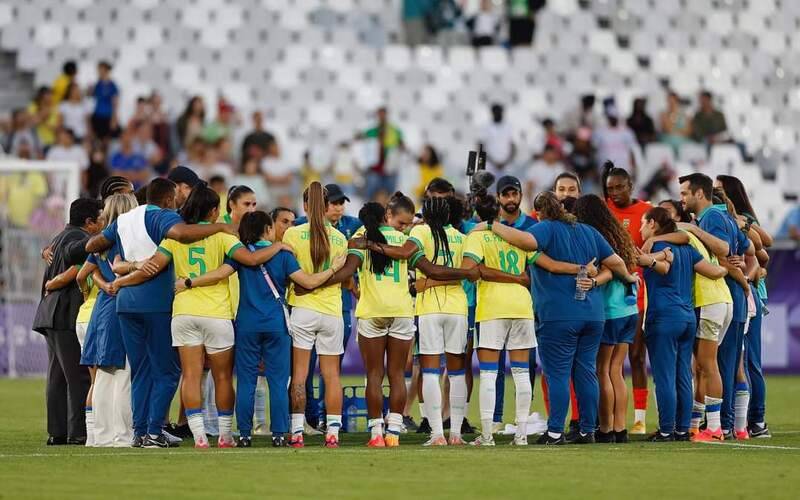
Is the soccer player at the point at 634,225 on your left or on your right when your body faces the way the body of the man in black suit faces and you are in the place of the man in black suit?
on your right

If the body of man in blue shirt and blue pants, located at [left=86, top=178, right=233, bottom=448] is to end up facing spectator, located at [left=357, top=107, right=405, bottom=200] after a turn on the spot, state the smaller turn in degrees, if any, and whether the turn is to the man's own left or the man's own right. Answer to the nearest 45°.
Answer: approximately 45° to the man's own left

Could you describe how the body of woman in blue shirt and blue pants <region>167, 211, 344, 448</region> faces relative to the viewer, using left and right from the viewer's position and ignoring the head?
facing away from the viewer

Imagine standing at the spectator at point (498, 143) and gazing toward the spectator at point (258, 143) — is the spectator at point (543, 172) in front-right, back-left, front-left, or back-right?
back-left

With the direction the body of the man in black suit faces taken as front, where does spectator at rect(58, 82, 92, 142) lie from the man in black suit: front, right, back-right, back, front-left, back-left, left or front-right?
front-left

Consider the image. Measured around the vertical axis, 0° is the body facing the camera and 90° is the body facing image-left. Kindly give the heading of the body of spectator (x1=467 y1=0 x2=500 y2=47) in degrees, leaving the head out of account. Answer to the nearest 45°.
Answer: approximately 0°

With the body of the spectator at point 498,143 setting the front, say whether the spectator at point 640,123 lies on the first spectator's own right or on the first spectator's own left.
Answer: on the first spectator's own left

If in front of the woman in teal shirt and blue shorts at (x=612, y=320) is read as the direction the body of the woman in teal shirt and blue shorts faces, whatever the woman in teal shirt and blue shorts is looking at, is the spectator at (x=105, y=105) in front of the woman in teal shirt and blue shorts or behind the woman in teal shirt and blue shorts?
in front

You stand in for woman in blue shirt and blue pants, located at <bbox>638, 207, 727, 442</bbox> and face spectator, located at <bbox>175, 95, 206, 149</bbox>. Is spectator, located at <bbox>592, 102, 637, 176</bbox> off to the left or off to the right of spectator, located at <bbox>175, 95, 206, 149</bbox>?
right

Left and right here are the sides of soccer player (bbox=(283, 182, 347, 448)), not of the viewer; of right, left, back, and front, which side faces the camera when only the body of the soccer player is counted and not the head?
back

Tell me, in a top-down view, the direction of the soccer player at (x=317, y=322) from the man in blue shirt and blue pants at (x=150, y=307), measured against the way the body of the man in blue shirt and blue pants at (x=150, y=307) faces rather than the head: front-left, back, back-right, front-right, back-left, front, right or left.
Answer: front-right

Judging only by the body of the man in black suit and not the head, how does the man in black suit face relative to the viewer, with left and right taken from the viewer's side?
facing away from the viewer and to the right of the viewer

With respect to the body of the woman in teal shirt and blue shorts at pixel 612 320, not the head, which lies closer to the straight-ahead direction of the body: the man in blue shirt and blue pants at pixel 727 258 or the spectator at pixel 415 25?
the spectator

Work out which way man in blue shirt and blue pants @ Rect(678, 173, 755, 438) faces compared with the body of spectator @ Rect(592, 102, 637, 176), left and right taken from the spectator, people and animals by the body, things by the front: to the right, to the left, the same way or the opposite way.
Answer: to the right

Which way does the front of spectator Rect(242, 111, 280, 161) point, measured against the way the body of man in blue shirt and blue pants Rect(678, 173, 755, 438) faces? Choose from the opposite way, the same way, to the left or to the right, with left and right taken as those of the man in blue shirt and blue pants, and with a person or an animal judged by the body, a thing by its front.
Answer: to the left

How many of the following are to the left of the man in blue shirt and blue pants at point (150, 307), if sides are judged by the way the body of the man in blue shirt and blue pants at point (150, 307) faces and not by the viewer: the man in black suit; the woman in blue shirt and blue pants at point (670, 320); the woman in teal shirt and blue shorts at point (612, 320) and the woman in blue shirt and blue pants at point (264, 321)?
1
